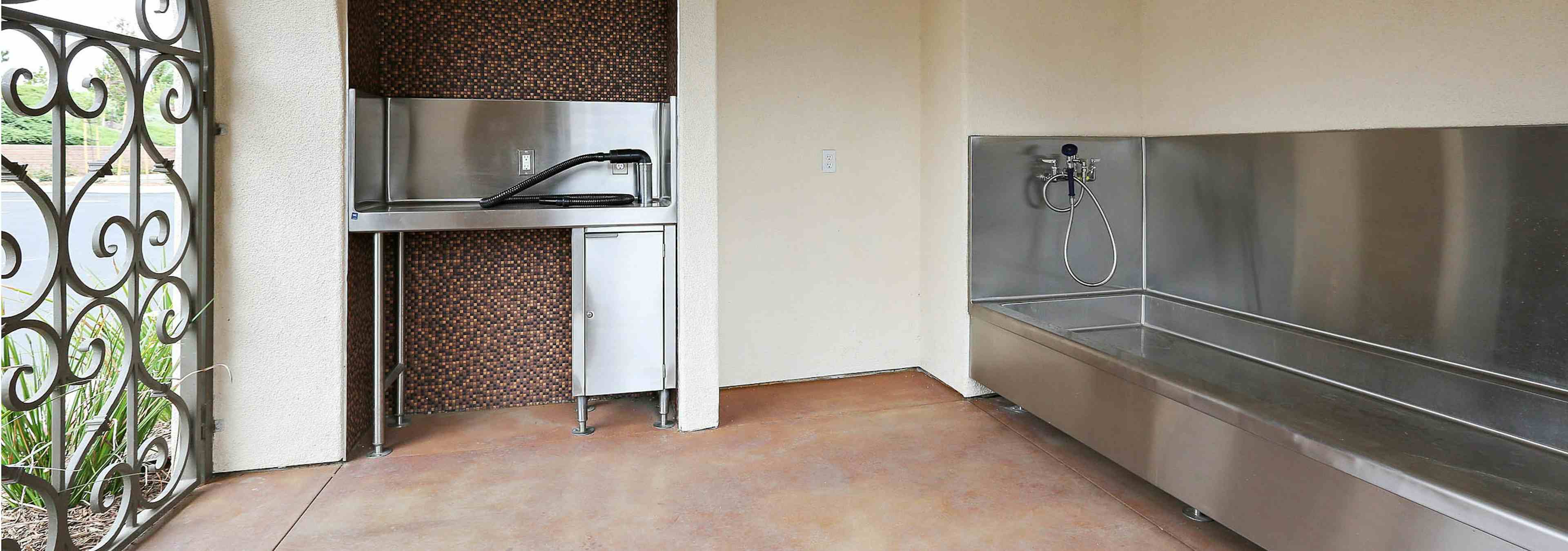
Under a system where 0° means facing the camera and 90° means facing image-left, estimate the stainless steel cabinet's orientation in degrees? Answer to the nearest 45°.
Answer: approximately 0°

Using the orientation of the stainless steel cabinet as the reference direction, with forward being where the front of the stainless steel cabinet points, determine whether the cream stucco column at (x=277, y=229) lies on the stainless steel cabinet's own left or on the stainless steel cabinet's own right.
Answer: on the stainless steel cabinet's own right
